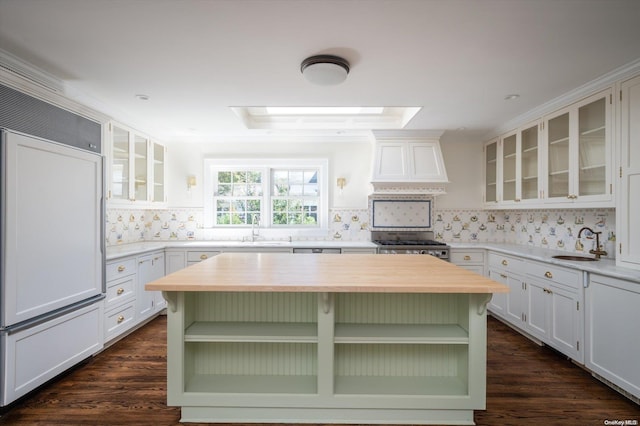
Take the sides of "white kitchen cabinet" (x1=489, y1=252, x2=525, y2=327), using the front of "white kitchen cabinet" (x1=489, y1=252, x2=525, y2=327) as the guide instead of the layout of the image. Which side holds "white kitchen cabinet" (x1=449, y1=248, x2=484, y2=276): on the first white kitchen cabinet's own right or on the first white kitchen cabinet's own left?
on the first white kitchen cabinet's own right

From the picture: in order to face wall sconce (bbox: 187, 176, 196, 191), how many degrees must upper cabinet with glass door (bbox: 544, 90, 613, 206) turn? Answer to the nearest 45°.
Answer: approximately 45° to its right

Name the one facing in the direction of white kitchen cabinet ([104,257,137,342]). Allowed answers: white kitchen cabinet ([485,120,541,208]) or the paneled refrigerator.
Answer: white kitchen cabinet ([485,120,541,208])

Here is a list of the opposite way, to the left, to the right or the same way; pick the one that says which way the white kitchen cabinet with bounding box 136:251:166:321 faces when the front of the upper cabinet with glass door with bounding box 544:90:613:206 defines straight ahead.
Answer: the opposite way

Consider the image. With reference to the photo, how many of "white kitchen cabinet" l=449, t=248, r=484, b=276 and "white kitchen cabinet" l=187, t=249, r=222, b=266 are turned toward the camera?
2

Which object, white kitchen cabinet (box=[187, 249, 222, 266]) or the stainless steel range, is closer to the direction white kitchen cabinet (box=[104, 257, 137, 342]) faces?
the stainless steel range

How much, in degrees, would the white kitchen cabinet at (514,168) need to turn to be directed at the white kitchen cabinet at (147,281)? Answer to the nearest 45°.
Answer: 0° — it already faces it

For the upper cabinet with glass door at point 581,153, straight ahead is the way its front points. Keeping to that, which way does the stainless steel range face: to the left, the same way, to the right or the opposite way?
to the left

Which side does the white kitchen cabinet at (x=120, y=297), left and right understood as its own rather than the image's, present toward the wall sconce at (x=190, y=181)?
left

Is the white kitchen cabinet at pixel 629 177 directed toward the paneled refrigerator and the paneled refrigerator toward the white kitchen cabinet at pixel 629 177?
yes

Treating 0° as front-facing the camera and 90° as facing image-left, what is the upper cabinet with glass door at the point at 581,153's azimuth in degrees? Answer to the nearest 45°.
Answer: approximately 45°
